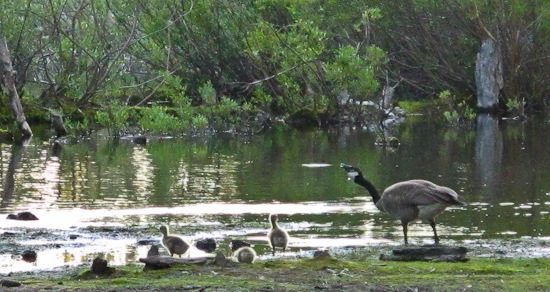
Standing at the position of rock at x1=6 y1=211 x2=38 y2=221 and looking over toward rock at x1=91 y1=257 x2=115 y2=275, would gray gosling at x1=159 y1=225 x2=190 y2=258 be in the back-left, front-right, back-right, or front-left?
front-left

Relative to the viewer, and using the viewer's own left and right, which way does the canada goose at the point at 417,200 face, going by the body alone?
facing to the left of the viewer

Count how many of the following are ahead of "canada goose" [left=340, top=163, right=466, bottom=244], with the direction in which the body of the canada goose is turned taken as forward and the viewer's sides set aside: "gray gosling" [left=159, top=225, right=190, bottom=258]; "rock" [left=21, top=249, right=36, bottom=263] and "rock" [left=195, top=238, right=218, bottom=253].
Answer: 3

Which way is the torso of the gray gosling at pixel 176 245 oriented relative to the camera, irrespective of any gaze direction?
to the viewer's left

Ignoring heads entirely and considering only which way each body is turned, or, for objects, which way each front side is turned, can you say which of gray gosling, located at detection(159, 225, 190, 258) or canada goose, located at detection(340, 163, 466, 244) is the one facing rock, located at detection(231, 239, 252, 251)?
the canada goose

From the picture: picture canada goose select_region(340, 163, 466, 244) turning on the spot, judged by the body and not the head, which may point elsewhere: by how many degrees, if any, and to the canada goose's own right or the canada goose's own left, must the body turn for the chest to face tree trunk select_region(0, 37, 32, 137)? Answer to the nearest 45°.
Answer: approximately 45° to the canada goose's own right

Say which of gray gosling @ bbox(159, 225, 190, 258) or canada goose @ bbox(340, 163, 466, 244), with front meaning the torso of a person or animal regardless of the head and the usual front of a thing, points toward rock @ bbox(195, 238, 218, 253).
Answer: the canada goose

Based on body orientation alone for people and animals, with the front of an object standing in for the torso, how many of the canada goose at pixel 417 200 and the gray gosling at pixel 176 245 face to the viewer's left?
2

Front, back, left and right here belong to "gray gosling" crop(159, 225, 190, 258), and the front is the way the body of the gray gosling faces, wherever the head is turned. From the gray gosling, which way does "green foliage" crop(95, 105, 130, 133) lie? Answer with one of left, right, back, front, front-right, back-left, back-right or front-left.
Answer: right

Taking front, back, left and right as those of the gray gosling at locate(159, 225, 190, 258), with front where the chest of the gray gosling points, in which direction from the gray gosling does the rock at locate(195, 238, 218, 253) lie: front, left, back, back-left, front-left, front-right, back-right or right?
back-right

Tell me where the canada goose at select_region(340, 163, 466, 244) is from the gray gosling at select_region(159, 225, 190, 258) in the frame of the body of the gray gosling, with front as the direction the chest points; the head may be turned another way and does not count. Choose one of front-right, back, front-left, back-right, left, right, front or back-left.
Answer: back

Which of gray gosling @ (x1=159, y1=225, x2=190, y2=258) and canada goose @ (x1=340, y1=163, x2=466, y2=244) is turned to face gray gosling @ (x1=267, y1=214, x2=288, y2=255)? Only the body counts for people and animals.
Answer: the canada goose

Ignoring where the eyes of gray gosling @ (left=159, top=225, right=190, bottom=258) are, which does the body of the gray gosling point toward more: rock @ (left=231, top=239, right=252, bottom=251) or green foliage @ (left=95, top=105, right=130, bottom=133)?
the green foliage

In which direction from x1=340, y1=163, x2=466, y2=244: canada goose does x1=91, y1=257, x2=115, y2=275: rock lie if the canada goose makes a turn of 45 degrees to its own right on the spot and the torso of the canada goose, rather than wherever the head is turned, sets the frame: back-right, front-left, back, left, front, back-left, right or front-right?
left

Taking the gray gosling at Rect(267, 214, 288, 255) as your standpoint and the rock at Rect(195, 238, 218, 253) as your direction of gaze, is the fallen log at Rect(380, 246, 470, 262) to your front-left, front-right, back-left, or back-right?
back-left

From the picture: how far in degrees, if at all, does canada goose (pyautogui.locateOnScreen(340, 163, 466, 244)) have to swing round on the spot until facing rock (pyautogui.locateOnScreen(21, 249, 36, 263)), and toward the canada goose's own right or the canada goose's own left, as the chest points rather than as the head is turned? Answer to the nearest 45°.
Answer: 0° — it already faces it

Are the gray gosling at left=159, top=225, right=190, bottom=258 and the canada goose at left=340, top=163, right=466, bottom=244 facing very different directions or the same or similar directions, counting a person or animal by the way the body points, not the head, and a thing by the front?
same or similar directions
